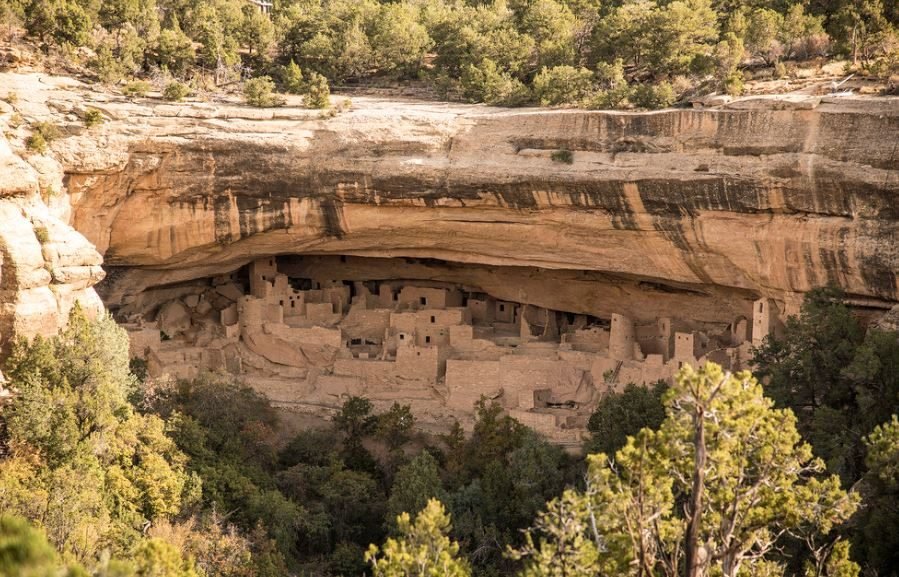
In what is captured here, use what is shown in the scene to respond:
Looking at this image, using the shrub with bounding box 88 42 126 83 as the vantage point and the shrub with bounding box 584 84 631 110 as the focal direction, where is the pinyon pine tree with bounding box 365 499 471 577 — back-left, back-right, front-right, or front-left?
front-right

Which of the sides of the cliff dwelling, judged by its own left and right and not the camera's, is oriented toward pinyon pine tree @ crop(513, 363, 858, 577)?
front

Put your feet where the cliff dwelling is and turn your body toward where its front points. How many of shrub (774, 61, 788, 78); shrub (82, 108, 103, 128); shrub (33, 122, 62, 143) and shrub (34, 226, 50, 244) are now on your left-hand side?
1

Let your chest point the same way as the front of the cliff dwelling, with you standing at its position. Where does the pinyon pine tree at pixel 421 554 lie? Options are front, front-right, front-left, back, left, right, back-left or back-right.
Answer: front

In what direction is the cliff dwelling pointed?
toward the camera

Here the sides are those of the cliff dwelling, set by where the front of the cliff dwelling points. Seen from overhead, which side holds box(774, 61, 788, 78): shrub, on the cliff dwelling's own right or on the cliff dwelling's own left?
on the cliff dwelling's own left

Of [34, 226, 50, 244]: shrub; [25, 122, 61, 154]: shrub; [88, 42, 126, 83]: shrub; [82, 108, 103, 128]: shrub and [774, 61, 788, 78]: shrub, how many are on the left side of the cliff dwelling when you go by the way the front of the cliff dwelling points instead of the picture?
1

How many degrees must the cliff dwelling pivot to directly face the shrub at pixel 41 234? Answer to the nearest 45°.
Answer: approximately 45° to its right

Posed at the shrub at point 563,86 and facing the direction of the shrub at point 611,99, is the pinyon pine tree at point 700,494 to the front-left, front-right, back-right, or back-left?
front-right

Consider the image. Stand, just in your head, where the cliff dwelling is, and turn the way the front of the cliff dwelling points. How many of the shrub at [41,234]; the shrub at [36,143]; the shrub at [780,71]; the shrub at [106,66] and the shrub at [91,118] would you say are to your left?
1

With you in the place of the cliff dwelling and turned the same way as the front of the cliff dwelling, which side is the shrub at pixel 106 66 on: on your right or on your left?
on your right
